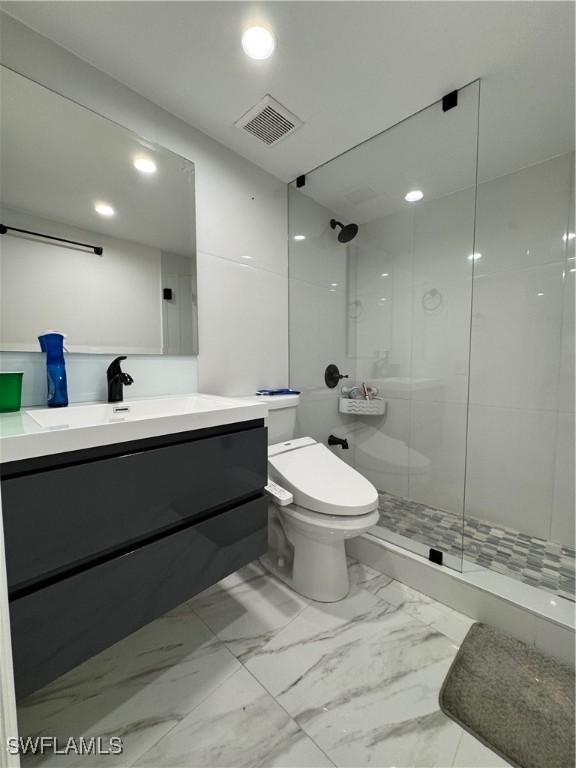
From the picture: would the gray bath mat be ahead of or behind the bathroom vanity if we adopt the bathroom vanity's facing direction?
ahead

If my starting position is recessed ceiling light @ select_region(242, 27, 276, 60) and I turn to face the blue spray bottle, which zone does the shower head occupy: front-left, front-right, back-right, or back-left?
back-right

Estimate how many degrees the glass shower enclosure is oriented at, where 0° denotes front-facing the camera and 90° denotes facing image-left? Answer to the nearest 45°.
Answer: approximately 45°

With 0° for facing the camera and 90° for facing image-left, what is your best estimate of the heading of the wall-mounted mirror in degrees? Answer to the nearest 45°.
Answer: approximately 315°

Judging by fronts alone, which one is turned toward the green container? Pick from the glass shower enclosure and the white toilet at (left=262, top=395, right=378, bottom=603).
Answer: the glass shower enclosure

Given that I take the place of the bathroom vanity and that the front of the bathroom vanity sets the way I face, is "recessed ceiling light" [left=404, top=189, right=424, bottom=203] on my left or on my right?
on my left

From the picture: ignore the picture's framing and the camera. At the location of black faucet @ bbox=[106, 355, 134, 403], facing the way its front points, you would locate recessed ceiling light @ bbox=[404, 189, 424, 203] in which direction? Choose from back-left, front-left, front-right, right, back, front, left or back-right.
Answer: front-left
